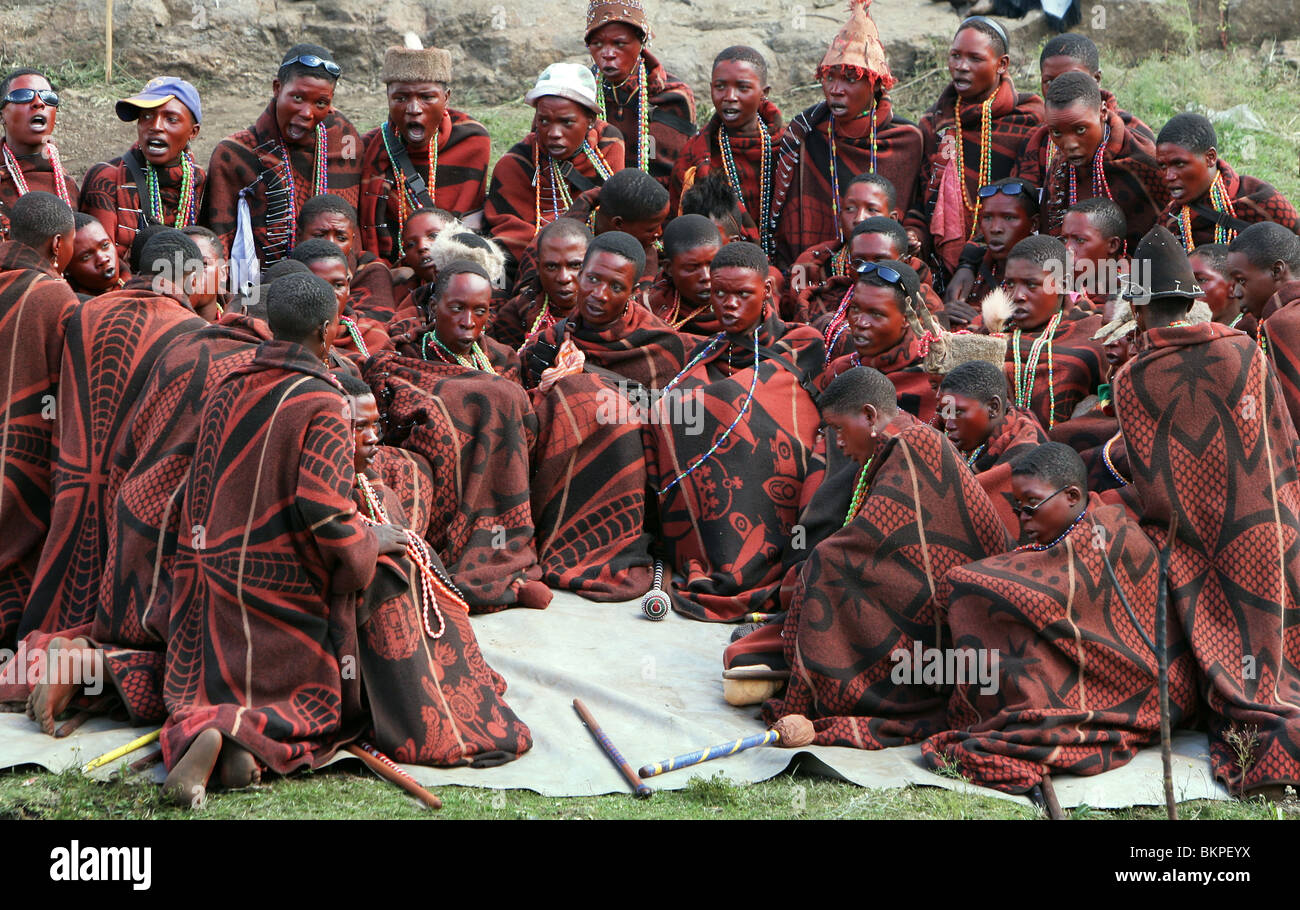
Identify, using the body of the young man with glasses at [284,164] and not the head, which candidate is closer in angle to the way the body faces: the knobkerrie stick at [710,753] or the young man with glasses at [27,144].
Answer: the knobkerrie stick

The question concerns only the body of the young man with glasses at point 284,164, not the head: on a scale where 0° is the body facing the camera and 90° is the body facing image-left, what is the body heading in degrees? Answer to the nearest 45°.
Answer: approximately 315°

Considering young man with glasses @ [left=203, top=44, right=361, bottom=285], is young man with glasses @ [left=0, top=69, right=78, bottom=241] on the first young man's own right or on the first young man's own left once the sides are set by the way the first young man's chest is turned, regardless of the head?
on the first young man's own right
